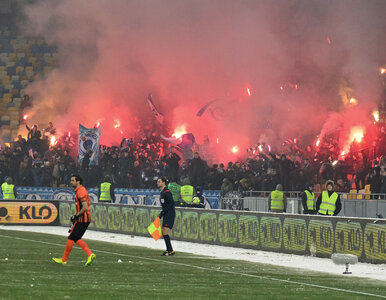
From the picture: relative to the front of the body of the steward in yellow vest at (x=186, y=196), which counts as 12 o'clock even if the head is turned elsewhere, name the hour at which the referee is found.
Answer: The referee is roughly at 6 o'clock from the steward in yellow vest.

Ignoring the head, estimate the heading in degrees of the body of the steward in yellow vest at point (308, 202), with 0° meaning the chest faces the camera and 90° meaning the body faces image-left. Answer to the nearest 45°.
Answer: approximately 315°

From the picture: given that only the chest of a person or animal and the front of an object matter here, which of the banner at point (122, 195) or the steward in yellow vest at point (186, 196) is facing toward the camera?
the banner

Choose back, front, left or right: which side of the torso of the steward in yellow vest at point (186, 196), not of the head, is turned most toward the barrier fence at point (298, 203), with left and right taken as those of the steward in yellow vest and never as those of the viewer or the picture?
right

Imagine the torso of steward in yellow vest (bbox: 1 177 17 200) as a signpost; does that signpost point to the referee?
no

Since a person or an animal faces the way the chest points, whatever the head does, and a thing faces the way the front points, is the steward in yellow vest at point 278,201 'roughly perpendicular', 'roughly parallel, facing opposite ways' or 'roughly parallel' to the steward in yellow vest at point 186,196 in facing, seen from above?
roughly parallel

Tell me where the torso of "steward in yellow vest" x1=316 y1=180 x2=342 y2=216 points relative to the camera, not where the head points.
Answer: toward the camera

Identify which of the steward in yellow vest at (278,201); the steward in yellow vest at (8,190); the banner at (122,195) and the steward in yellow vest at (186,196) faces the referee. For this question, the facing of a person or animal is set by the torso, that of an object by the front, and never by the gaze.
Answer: the banner

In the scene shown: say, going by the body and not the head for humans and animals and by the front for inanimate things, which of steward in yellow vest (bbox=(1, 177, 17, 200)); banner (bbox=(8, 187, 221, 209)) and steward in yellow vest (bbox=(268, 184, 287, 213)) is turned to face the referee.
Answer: the banner

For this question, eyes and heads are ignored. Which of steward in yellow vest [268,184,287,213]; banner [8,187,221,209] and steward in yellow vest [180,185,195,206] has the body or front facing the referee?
the banner

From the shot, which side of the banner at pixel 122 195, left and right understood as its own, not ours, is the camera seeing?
front
